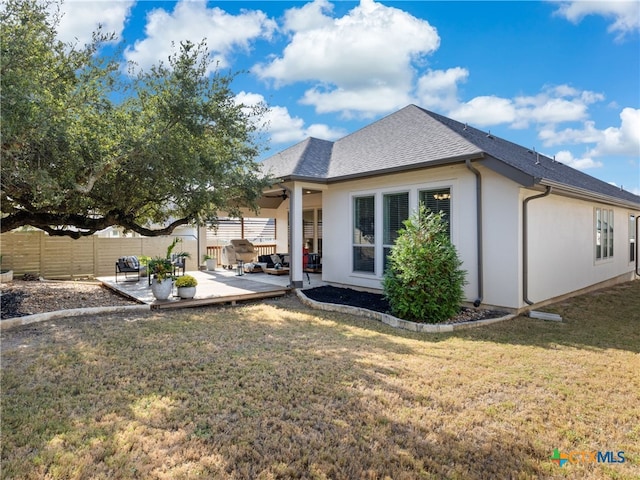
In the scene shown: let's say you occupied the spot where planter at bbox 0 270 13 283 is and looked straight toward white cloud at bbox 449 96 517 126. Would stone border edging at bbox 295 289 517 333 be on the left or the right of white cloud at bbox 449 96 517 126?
right

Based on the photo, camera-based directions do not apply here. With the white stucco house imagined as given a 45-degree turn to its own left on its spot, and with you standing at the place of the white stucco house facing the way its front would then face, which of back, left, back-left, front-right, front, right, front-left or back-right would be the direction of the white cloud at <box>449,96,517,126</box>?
front

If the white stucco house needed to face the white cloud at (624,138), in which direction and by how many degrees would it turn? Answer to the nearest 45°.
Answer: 0° — it already faces it

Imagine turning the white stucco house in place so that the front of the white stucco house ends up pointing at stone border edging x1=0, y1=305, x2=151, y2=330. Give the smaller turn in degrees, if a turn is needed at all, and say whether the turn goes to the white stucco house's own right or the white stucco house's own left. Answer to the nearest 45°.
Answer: approximately 180°

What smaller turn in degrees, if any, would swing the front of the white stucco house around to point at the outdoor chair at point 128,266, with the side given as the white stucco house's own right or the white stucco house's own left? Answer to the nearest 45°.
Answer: approximately 135° to the white stucco house's own left
